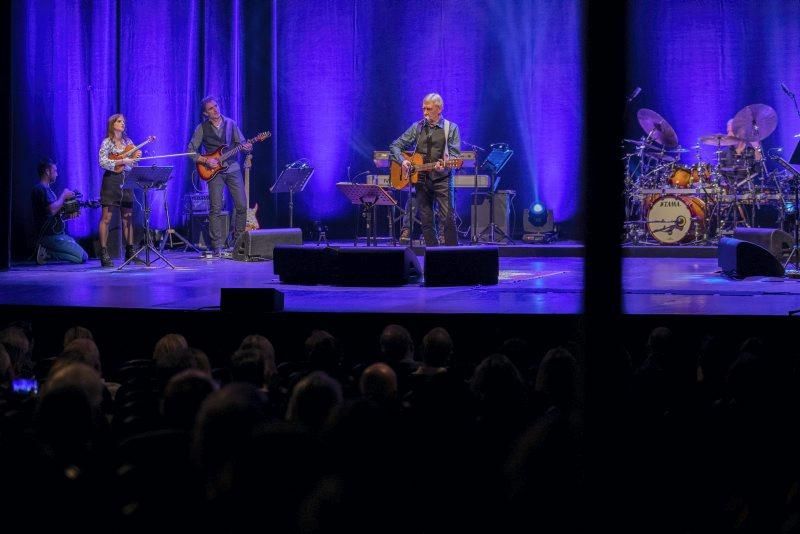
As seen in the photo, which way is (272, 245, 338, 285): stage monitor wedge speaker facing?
away from the camera

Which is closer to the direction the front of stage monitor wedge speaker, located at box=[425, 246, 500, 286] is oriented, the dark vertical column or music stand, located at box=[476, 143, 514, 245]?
the music stand

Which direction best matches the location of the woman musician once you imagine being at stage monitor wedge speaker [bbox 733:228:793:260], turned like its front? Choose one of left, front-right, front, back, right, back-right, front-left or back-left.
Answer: back-left

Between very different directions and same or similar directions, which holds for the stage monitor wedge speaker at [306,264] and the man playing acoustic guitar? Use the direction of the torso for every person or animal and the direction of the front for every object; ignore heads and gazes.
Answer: very different directions

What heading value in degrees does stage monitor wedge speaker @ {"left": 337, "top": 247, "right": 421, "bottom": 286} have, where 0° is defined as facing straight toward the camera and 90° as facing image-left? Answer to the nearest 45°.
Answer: approximately 180°

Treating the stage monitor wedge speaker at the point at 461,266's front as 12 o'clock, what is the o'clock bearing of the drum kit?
The drum kit is roughly at 1 o'clock from the stage monitor wedge speaker.

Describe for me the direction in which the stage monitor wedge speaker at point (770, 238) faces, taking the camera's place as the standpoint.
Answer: facing away from the viewer and to the right of the viewer

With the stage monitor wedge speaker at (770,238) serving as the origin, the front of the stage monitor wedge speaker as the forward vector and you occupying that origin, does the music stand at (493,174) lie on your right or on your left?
on your left

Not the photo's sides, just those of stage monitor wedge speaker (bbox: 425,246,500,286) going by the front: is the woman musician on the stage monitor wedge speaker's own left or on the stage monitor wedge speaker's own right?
on the stage monitor wedge speaker's own left
